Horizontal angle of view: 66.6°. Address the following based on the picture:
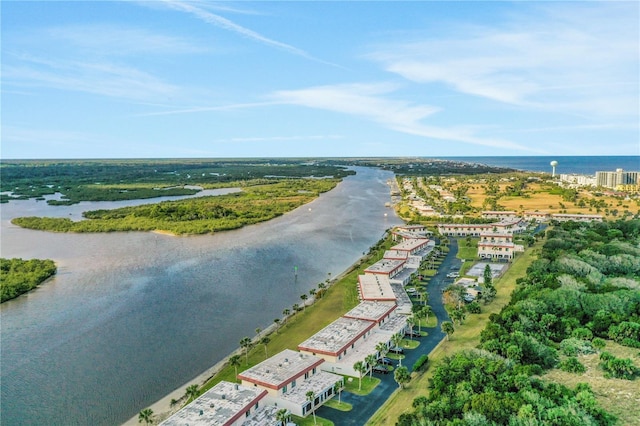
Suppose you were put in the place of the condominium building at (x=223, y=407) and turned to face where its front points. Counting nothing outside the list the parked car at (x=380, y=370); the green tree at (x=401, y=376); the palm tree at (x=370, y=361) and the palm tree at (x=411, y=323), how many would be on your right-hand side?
0

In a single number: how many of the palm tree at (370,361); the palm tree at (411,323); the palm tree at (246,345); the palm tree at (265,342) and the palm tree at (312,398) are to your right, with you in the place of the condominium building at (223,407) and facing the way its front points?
0

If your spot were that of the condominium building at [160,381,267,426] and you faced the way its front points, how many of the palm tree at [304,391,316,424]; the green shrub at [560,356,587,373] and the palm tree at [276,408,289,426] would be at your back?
0

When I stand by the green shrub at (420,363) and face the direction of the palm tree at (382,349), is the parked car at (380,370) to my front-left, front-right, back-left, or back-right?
front-left

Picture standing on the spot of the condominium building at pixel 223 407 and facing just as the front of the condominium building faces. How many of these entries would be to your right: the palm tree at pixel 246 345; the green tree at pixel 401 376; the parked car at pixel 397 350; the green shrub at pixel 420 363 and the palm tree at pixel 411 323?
0

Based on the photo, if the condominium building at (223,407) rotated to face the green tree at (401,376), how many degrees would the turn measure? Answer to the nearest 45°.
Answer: approximately 45° to its left

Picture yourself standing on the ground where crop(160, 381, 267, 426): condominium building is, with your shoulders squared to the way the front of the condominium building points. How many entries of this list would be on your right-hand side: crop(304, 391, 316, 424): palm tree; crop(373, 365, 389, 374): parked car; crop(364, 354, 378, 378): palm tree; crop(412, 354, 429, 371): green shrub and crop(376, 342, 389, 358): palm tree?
0

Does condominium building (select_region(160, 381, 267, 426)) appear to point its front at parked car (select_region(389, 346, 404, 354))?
no

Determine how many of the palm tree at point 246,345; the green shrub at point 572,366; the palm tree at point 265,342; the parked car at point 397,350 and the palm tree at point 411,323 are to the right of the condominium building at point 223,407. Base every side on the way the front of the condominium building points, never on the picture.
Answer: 0

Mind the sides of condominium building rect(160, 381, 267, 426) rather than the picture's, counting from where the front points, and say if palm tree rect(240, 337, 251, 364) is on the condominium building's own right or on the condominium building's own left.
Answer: on the condominium building's own left

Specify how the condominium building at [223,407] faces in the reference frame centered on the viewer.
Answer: facing the viewer and to the right of the viewer

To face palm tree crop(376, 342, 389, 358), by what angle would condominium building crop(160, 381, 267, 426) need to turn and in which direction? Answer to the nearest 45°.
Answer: approximately 90° to its left

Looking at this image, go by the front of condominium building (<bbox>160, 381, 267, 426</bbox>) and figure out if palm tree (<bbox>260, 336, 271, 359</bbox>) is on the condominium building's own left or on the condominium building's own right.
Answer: on the condominium building's own left

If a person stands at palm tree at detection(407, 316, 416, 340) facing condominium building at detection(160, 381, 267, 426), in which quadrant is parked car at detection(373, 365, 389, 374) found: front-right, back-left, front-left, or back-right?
front-left

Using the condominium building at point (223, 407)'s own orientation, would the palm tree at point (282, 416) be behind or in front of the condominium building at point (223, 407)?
in front

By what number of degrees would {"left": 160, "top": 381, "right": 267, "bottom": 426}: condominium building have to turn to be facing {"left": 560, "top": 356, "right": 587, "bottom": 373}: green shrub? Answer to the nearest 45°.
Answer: approximately 45° to its left

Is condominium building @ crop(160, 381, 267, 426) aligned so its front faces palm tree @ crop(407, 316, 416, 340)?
no
